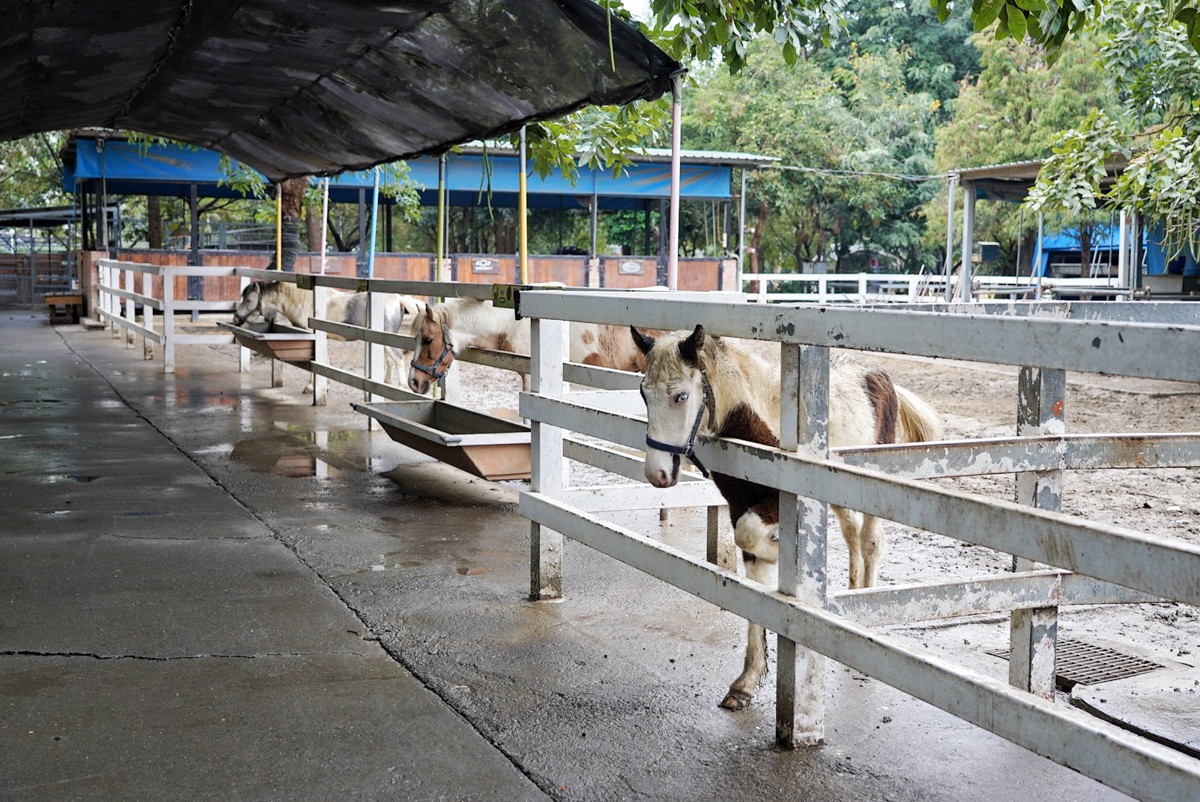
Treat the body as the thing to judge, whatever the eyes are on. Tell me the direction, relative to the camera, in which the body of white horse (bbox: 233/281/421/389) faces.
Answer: to the viewer's left

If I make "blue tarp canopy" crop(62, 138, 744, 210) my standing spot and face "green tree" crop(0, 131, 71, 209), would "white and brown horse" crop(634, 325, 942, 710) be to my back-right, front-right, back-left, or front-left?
back-left

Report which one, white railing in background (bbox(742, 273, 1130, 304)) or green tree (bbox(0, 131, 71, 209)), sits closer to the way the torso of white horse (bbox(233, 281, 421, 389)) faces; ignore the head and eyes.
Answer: the green tree

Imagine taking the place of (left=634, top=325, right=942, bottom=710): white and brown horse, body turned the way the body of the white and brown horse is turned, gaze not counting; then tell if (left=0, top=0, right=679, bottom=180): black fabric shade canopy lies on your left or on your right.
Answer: on your right

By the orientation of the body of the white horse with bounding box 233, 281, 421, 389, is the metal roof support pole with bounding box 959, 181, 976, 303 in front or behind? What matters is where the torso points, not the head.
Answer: behind

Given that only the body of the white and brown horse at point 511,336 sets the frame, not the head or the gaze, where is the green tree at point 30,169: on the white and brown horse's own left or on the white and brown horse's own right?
on the white and brown horse's own right

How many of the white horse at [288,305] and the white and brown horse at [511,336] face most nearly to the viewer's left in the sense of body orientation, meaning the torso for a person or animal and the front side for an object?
2

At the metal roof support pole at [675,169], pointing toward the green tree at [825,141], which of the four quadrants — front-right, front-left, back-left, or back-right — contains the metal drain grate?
back-right

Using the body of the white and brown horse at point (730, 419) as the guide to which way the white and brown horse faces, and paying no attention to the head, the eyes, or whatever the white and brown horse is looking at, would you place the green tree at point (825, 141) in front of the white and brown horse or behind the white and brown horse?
behind

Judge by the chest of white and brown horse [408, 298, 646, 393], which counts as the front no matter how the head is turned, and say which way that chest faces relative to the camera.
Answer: to the viewer's left

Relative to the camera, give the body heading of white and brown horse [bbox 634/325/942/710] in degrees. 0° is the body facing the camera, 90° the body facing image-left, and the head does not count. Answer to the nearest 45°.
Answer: approximately 45°

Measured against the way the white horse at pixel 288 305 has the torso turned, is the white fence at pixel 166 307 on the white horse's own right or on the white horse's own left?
on the white horse's own right
